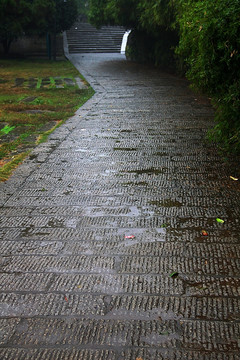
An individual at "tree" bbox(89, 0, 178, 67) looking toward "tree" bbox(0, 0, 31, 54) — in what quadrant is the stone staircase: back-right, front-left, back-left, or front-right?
front-right

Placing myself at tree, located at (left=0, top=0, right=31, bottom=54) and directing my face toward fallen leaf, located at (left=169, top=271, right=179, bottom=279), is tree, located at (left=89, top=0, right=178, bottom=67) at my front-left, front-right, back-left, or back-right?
front-left

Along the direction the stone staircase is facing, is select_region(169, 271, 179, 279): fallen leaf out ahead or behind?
ahead

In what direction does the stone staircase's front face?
toward the camera
